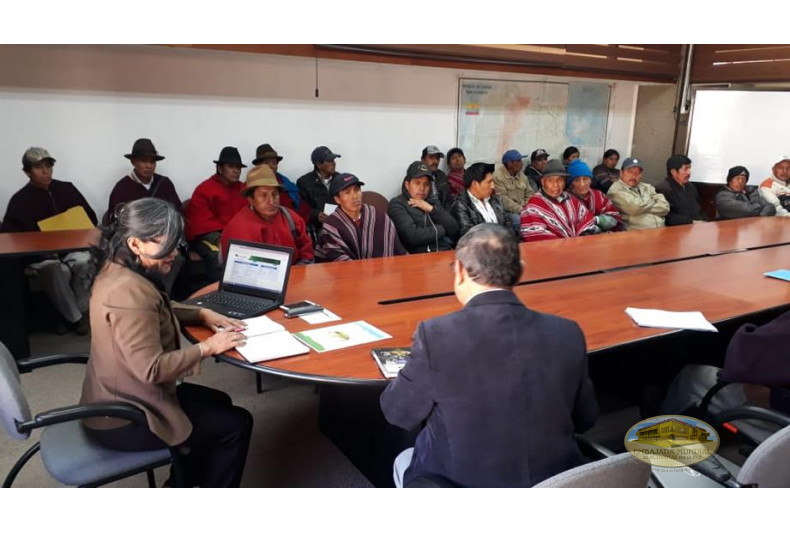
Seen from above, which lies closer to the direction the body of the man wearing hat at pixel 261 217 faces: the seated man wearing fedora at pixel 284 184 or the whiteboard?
the whiteboard

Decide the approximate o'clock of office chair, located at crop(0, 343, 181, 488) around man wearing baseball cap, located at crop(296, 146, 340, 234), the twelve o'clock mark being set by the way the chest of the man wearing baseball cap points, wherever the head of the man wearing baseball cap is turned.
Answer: The office chair is roughly at 2 o'clock from the man wearing baseball cap.

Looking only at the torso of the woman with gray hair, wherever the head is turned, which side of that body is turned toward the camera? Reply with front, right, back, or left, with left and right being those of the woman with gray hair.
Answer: right

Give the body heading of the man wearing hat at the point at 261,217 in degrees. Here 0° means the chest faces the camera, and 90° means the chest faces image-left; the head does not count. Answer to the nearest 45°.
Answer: approximately 315°

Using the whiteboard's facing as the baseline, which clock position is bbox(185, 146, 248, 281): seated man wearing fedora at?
The seated man wearing fedora is roughly at 1 o'clock from the whiteboard.
